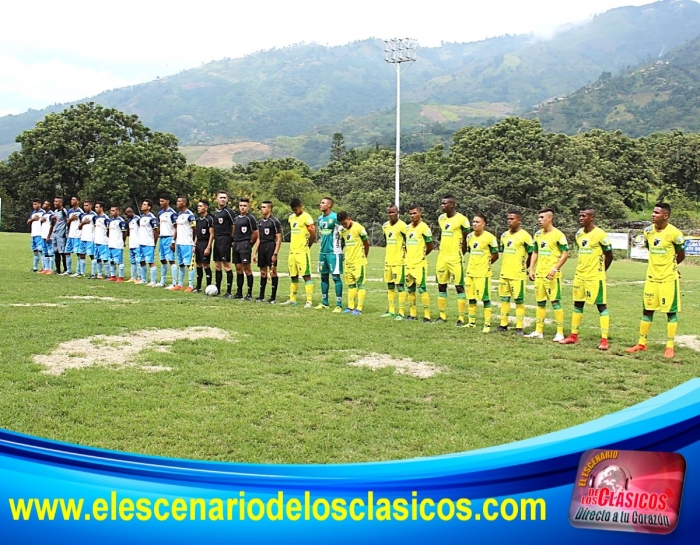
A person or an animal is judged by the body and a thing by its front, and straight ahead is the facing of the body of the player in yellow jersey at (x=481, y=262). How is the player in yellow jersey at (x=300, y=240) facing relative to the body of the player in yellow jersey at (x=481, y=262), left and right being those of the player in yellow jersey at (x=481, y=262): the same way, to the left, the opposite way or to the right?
the same way

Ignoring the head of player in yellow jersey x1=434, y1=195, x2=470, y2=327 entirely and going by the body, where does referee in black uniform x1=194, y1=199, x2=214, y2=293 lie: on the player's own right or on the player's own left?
on the player's own right

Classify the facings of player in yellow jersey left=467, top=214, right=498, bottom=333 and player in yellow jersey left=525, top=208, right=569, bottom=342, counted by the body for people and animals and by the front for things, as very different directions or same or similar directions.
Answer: same or similar directions

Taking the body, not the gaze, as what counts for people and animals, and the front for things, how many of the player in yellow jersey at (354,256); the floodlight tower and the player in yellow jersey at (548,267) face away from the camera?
0

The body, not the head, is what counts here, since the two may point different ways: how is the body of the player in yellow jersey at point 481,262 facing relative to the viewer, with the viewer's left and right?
facing the viewer and to the left of the viewer

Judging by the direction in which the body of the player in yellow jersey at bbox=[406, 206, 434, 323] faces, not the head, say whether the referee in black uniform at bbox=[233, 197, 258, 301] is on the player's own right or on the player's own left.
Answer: on the player's own right

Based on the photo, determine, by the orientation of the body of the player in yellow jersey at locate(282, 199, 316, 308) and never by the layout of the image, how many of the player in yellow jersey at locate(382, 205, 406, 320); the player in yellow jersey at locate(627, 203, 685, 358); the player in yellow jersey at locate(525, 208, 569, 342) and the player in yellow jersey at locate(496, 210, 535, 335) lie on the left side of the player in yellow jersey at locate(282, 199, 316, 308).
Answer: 4

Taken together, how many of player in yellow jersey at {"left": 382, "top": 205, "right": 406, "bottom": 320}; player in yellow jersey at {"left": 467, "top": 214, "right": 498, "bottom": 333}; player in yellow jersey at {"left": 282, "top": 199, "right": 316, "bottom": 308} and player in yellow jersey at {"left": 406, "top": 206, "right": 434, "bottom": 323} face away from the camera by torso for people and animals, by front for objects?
0

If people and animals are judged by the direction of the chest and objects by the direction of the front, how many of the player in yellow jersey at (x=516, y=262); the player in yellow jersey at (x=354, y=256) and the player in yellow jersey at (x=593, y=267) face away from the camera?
0

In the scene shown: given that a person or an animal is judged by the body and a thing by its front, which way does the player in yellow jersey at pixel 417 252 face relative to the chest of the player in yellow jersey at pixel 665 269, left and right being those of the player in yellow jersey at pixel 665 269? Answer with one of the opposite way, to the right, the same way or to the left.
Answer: the same way

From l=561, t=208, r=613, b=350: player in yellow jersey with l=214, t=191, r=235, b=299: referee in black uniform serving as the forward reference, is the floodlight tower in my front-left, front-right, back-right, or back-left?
front-right

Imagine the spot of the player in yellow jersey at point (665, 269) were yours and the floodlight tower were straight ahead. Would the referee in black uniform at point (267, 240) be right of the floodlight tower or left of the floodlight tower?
left

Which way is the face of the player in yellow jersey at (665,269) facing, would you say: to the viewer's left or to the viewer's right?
to the viewer's left

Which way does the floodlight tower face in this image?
toward the camera

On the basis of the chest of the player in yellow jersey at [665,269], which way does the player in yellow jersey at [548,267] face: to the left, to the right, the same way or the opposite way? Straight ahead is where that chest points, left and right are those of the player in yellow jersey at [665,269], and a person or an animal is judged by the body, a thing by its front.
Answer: the same way

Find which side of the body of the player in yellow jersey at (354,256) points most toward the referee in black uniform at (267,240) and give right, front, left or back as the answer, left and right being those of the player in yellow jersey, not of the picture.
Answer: right

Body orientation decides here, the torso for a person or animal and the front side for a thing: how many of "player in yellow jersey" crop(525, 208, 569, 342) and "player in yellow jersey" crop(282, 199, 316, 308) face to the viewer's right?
0

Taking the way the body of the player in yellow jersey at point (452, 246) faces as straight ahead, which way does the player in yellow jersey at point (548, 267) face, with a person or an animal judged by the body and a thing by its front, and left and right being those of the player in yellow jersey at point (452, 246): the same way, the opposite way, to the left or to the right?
the same way
